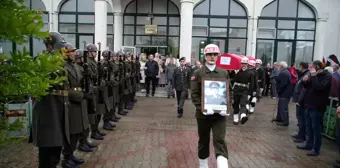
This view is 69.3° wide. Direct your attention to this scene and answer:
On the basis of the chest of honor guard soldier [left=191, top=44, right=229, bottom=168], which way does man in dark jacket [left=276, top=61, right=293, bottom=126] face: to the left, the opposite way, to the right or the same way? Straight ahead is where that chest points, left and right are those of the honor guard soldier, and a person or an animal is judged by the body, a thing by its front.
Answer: to the right

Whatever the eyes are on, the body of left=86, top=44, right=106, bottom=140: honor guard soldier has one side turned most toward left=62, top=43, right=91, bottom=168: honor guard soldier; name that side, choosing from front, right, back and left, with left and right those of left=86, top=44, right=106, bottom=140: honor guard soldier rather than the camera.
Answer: right

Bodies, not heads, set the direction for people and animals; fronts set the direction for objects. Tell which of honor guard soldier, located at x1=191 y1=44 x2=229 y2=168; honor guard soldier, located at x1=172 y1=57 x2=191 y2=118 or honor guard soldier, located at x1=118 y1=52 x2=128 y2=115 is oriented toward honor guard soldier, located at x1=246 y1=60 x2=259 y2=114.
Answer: honor guard soldier, located at x1=118 y1=52 x2=128 y2=115

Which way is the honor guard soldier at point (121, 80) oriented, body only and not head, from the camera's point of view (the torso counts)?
to the viewer's right

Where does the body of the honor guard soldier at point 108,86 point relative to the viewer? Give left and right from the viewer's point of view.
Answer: facing to the right of the viewer

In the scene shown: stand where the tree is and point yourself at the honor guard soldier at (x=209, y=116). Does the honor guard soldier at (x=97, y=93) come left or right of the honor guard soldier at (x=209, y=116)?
left

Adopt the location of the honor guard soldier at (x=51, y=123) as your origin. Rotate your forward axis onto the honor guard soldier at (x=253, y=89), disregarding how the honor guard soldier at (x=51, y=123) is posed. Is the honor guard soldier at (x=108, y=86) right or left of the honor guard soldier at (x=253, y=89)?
left

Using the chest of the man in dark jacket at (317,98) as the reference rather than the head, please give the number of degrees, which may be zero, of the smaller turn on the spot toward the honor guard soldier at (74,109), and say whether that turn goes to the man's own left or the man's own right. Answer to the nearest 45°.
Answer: approximately 45° to the man's own left

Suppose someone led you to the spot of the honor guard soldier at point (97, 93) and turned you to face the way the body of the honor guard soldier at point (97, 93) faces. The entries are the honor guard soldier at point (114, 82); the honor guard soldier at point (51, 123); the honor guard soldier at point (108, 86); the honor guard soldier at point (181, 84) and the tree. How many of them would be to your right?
2

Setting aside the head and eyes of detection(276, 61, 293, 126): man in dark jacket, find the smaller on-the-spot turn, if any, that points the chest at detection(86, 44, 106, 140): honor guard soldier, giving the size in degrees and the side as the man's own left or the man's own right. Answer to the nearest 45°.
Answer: approximately 45° to the man's own left

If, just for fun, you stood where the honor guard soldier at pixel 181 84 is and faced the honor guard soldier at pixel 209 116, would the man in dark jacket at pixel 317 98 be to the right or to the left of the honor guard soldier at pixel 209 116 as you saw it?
left

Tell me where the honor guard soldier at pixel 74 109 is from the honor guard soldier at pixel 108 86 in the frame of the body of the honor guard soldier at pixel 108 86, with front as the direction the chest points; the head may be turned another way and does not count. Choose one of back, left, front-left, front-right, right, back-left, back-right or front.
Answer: right

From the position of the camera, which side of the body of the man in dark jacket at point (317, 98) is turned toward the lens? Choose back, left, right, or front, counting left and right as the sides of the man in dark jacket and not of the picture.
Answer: left

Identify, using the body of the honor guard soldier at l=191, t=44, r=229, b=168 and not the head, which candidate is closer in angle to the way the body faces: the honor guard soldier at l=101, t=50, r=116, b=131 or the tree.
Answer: the tree

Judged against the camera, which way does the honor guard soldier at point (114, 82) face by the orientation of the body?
to the viewer's right

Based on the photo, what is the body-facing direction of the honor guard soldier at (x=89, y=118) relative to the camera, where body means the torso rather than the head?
to the viewer's right

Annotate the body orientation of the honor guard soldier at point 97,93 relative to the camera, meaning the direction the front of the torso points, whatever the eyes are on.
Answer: to the viewer's right

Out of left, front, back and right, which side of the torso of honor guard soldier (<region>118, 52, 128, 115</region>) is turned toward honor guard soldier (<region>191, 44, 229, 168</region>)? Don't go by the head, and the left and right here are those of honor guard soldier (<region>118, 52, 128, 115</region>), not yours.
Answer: right
